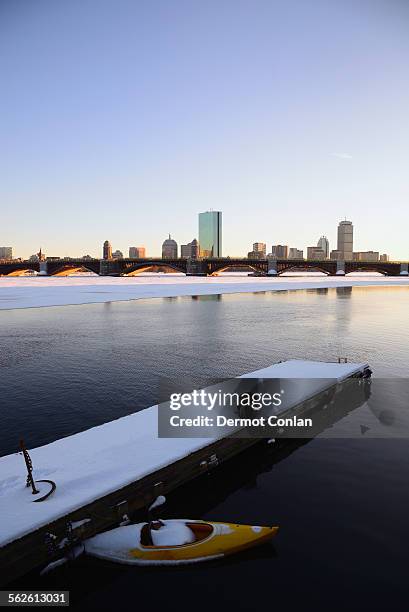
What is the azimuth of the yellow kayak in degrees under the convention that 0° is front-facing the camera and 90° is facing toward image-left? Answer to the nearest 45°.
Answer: approximately 270°
